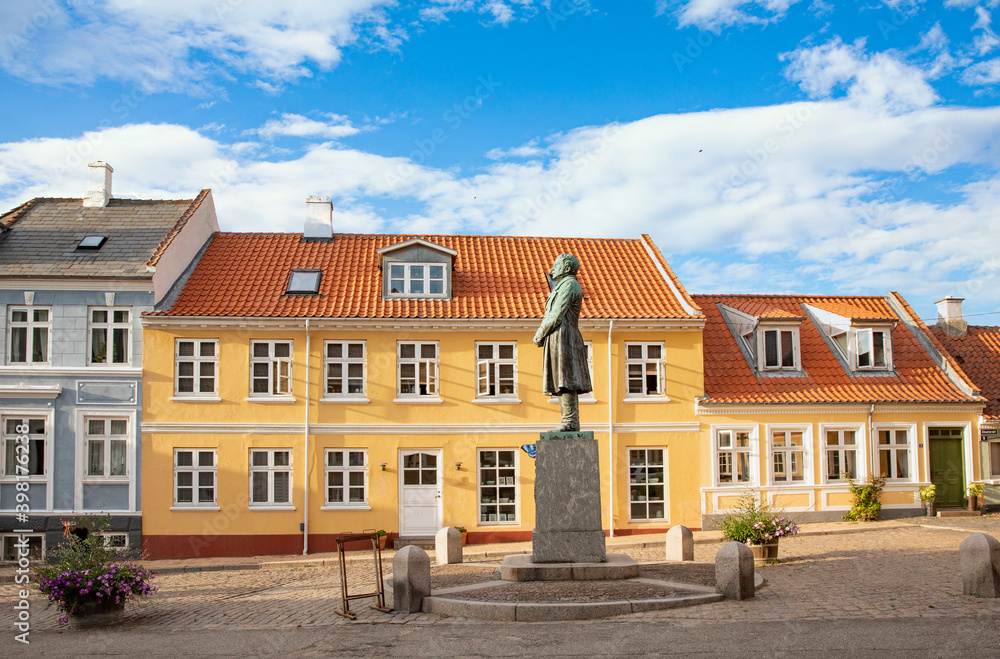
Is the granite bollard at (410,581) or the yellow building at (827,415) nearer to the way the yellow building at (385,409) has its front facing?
the granite bollard

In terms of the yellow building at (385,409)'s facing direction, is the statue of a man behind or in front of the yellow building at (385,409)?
in front

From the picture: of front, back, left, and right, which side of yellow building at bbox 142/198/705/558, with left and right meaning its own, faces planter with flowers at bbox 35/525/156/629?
front

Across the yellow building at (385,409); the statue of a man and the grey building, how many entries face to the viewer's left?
1

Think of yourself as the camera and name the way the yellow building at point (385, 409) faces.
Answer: facing the viewer

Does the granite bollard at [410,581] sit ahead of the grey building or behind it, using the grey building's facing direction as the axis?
ahead

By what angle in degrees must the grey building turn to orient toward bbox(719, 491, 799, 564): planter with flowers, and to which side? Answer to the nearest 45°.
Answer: approximately 45° to its left

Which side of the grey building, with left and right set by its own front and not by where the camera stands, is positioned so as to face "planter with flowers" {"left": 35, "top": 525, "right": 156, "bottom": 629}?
front

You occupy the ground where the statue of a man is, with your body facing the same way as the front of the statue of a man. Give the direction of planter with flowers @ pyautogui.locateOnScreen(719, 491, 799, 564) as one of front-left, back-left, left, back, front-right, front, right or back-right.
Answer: back-right

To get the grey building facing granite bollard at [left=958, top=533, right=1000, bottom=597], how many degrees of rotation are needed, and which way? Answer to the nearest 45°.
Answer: approximately 45° to its left

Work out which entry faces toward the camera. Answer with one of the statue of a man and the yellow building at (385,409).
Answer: the yellow building

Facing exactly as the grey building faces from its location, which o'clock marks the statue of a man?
The statue of a man is roughly at 11 o'clock from the grey building.

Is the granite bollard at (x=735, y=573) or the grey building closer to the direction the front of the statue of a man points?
the grey building

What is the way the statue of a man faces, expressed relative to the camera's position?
facing to the left of the viewer

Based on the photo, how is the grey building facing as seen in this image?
toward the camera
